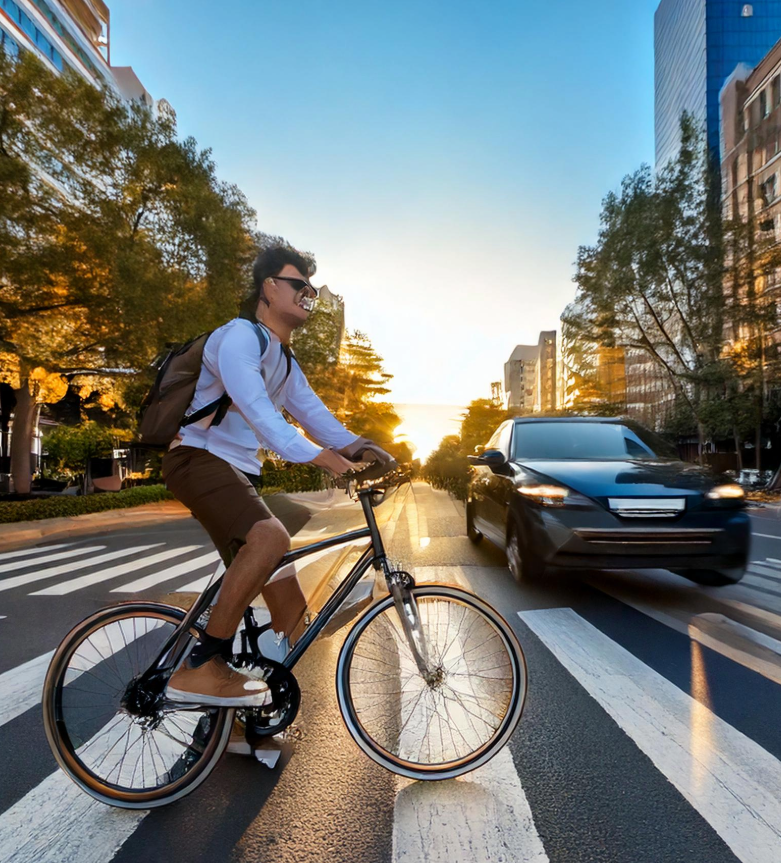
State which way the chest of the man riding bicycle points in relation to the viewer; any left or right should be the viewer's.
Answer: facing to the right of the viewer

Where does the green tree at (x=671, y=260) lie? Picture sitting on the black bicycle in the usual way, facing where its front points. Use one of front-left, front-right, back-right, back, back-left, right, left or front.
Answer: front-left

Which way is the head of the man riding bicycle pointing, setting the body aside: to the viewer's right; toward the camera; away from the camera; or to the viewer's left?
to the viewer's right

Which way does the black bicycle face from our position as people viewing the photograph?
facing to the right of the viewer

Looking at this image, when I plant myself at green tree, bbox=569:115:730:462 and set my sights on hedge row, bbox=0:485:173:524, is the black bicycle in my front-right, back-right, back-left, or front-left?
front-left

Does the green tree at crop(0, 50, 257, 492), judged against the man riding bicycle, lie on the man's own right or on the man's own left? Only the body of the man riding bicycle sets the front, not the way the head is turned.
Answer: on the man's own left

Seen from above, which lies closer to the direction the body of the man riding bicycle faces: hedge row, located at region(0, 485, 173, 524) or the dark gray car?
the dark gray car

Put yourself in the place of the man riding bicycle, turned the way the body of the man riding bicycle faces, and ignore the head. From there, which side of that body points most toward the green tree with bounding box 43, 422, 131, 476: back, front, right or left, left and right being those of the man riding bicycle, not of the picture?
left
